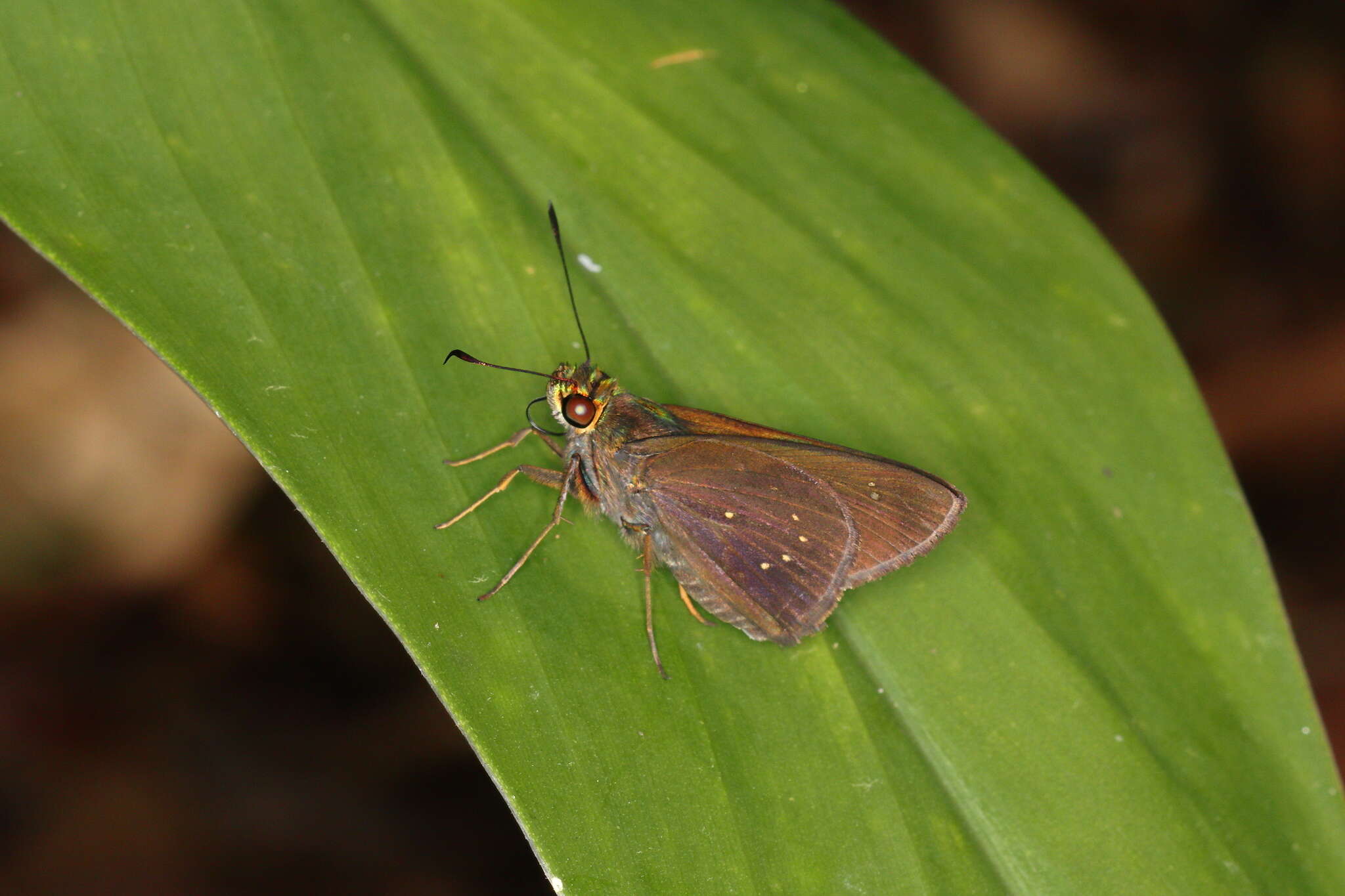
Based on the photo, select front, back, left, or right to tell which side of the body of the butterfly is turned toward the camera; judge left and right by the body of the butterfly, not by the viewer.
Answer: left
